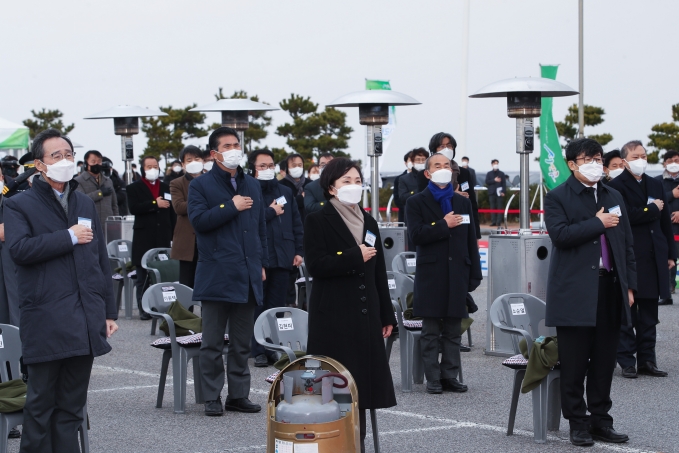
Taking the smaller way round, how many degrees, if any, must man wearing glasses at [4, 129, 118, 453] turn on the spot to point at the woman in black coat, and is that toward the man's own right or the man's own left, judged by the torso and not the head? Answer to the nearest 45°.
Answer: approximately 45° to the man's own left

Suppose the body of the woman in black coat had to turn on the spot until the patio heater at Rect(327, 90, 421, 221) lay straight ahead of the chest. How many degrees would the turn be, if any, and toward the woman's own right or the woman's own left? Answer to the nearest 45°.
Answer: approximately 135° to the woman's own left

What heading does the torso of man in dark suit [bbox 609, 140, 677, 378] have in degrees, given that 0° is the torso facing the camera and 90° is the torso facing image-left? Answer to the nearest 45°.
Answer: approximately 315°

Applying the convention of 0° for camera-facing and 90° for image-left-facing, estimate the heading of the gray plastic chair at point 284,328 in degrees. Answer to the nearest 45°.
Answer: approximately 315°

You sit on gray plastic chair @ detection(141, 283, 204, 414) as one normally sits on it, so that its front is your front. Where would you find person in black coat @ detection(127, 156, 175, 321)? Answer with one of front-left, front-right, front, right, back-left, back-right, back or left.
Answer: back-left

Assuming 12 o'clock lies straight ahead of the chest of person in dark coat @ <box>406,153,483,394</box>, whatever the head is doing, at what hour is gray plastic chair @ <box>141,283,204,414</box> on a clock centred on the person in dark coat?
The gray plastic chair is roughly at 4 o'clock from the person in dark coat.

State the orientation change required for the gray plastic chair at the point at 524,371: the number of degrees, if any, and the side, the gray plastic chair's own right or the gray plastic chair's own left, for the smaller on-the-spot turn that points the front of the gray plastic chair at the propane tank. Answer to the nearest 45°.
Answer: approximately 90° to the gray plastic chair's own right
